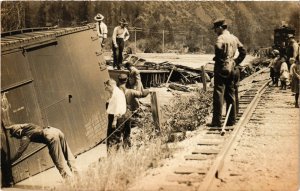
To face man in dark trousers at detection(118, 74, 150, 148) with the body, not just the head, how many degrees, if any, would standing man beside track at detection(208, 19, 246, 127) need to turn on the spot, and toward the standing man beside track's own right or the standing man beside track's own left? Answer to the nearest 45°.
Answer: approximately 45° to the standing man beside track's own left

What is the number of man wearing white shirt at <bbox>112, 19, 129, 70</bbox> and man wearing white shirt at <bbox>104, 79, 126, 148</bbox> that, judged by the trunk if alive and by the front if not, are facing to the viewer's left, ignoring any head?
1

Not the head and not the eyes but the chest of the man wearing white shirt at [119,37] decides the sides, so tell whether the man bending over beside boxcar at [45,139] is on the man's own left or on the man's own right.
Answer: on the man's own right

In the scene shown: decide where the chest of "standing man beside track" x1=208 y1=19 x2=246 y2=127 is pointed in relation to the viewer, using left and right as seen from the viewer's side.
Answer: facing away from the viewer and to the left of the viewer

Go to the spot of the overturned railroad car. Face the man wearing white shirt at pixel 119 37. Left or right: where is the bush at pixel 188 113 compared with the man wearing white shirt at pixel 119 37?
right

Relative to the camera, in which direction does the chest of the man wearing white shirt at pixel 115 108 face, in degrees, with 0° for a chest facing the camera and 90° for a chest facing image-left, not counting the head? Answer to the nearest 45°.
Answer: approximately 90°

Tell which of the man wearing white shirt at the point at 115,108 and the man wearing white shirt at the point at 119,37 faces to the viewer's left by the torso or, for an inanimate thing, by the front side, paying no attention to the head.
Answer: the man wearing white shirt at the point at 115,108
